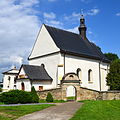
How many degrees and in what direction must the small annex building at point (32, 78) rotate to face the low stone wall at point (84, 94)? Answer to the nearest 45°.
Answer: approximately 90° to its left

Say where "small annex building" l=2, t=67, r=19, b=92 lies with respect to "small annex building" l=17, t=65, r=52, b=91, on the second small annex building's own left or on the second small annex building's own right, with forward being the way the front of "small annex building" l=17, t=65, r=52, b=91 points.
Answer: on the second small annex building's own right

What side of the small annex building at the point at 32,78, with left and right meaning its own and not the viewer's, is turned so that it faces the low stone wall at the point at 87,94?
left

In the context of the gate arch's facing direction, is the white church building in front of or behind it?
behind

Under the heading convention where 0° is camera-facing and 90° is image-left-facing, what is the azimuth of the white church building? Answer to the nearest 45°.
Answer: approximately 45°

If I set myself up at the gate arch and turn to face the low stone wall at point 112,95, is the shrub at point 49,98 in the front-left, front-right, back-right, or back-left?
back-right

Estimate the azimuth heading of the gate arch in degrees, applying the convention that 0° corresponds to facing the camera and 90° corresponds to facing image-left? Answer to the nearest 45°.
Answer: approximately 0°

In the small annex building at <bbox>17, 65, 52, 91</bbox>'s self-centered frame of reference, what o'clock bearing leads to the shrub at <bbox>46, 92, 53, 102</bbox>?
The shrub is roughly at 10 o'clock from the small annex building.

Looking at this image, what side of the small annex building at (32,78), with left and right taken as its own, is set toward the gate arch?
left

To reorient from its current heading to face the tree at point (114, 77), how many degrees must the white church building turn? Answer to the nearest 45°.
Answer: approximately 135° to its left

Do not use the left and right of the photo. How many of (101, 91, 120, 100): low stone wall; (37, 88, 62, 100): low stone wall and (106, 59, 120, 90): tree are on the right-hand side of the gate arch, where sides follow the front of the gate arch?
1

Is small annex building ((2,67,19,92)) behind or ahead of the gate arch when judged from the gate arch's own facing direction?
behind

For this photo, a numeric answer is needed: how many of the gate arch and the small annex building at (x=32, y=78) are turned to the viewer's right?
0

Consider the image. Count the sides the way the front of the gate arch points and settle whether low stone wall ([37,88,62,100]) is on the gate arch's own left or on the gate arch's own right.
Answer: on the gate arch's own right
